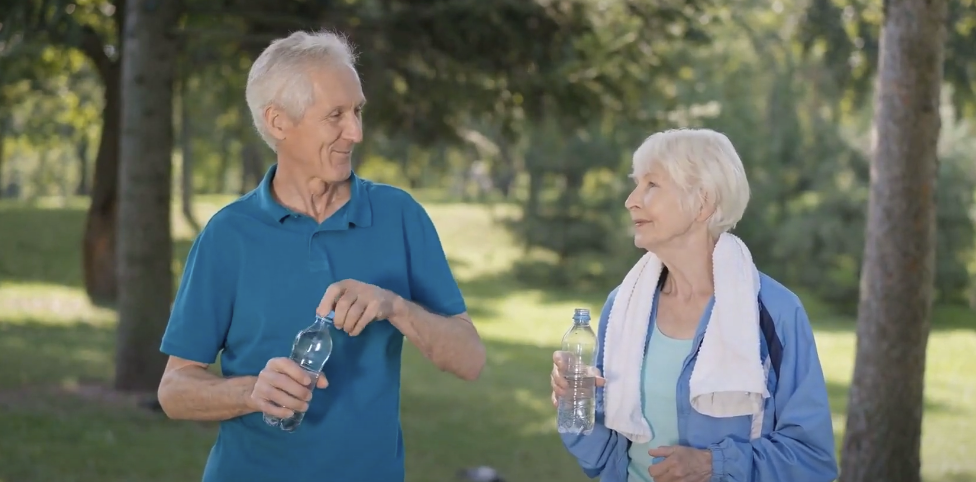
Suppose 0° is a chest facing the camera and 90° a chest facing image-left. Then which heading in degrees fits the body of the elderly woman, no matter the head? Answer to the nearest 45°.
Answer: approximately 45°

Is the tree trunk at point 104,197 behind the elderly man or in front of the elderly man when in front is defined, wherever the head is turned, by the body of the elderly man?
behind

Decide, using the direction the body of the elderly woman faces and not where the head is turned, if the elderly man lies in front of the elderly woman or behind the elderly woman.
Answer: in front

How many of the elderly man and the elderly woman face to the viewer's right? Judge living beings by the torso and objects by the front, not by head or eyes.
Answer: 0

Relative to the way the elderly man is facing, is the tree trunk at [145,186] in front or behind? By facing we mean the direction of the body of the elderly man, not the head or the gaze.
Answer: behind

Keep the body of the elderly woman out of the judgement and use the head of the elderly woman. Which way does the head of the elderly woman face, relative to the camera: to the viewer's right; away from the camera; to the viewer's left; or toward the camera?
to the viewer's left

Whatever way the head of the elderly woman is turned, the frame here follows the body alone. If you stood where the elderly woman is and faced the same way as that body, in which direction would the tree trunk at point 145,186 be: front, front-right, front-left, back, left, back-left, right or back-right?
right

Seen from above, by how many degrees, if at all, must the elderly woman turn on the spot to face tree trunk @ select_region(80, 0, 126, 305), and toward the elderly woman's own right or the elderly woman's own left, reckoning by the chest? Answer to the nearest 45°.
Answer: approximately 90° to the elderly woman's own right

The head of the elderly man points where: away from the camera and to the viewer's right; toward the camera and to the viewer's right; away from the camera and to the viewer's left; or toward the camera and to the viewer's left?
toward the camera and to the viewer's right

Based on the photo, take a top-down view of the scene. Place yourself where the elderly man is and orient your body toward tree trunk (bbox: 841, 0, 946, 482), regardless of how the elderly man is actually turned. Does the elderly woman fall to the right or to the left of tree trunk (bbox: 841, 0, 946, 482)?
right

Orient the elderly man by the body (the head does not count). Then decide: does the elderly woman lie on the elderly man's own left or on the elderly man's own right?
on the elderly man's own left

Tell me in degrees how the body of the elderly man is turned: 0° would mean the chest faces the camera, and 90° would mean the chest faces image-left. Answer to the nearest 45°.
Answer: approximately 0°
